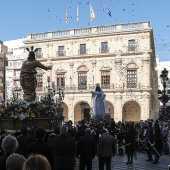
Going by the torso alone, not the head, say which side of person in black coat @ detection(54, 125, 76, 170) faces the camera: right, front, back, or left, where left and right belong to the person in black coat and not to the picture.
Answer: back

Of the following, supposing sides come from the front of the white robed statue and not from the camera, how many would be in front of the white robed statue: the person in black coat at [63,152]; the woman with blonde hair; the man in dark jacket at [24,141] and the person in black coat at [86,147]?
4

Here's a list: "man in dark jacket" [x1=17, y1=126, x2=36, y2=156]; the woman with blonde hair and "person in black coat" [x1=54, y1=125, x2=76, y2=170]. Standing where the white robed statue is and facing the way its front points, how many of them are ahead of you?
3

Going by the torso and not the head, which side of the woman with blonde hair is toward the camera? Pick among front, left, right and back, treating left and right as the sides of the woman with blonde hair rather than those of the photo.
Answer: back

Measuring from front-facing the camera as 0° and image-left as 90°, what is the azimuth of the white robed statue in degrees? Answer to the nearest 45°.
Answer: approximately 0°

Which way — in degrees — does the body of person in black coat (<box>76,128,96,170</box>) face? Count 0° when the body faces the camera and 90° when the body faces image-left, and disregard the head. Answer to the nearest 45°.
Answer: approximately 180°

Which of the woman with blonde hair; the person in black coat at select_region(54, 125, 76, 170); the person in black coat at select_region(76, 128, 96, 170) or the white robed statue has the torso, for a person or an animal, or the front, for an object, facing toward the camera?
the white robed statue

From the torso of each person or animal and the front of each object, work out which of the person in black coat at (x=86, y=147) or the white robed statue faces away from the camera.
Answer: the person in black coat

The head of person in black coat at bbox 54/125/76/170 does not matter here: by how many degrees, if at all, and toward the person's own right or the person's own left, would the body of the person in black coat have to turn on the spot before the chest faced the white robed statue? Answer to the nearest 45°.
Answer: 0° — they already face it

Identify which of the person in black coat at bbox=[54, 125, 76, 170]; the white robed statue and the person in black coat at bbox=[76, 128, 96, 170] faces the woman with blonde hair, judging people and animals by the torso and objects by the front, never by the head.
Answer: the white robed statue

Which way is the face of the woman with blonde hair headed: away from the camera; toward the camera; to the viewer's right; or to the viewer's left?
away from the camera
